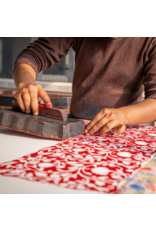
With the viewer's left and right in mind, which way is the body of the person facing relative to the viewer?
facing the viewer

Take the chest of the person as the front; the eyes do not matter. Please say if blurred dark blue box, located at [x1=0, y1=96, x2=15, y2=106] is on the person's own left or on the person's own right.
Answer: on the person's own right

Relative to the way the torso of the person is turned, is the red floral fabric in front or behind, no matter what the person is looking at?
in front
